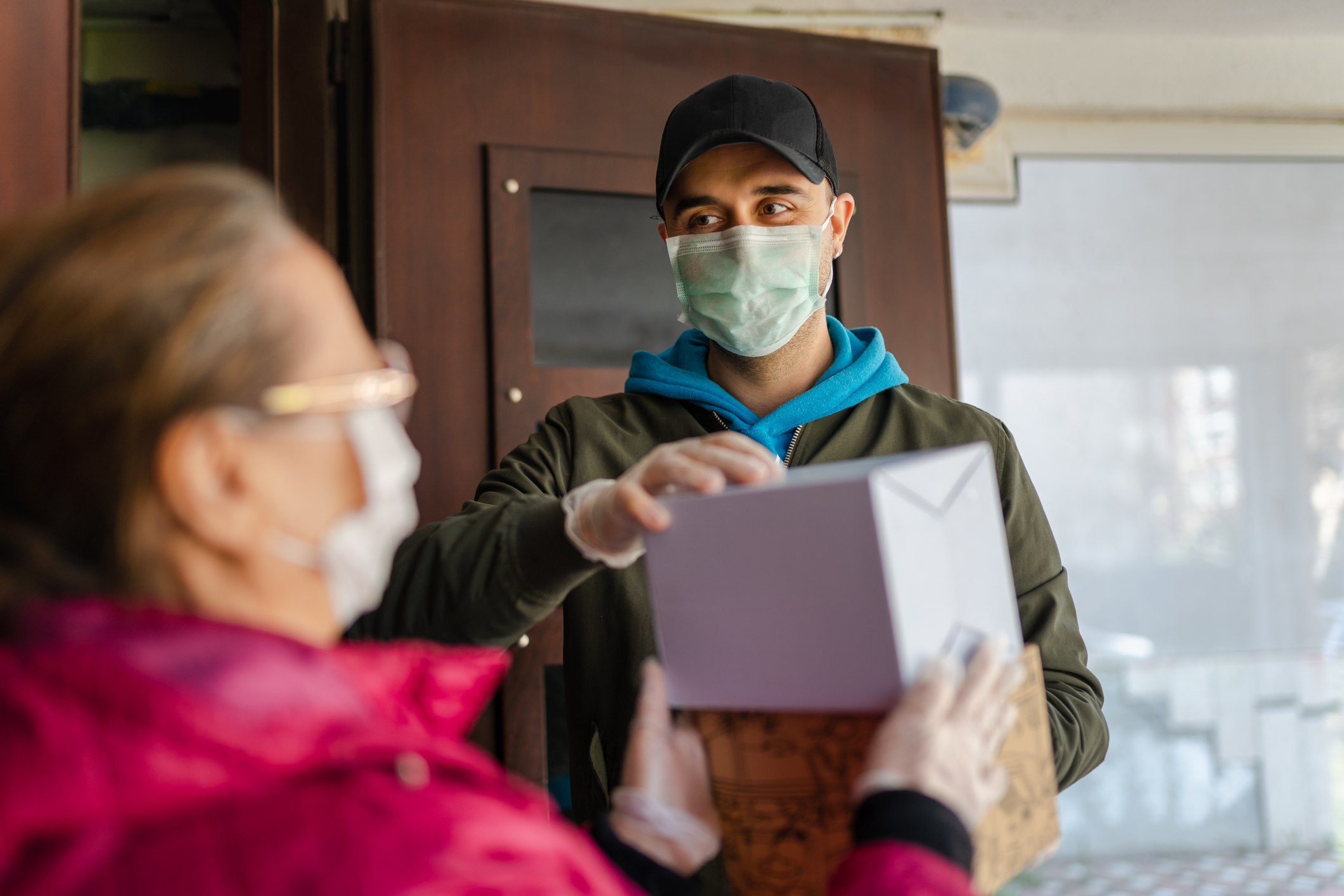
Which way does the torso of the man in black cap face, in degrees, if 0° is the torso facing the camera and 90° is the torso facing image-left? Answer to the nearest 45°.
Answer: approximately 0°

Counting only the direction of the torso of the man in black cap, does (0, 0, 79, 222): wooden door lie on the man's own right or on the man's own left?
on the man's own right

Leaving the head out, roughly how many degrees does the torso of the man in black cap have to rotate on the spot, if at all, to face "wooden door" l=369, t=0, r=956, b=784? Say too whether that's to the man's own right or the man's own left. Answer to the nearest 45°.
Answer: approximately 135° to the man's own right

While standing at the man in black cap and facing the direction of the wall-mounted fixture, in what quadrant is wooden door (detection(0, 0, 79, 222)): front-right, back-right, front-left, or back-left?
back-left

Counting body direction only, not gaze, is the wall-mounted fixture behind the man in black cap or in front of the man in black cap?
behind

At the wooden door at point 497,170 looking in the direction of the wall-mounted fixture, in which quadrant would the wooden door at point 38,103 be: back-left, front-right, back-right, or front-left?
back-right

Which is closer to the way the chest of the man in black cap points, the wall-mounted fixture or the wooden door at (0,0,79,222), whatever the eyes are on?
the wooden door
